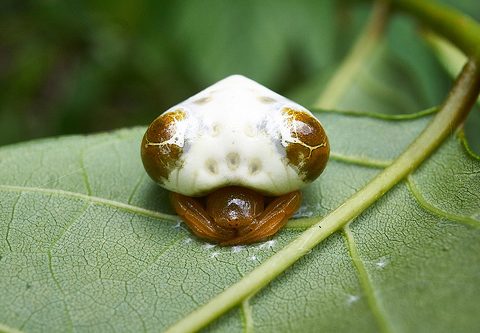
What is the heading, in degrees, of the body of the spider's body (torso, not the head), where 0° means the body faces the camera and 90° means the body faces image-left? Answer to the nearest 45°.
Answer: approximately 0°
